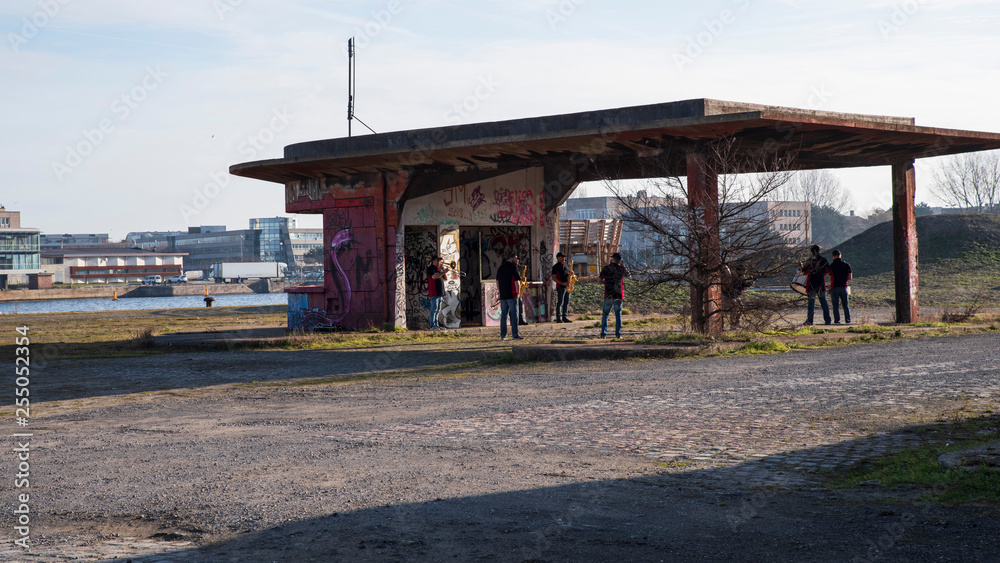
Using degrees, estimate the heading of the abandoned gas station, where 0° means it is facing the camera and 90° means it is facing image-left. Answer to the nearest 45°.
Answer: approximately 315°
